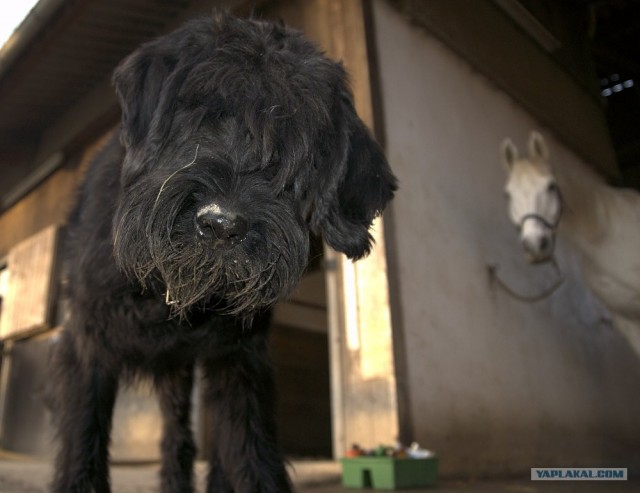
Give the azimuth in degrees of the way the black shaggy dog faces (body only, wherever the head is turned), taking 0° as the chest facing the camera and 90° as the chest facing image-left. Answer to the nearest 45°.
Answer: approximately 0°

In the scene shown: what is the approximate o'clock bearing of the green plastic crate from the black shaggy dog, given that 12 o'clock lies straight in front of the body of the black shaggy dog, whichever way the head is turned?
The green plastic crate is roughly at 7 o'clock from the black shaggy dog.
